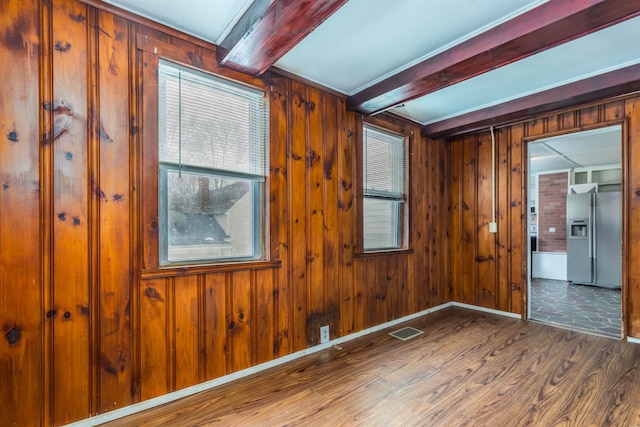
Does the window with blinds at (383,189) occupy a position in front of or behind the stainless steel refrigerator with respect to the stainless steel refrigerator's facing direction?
in front

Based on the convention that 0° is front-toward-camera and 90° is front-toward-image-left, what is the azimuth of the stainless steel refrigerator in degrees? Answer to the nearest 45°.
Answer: approximately 0°

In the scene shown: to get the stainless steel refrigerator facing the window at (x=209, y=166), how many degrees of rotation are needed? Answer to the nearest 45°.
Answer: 0° — it already faces it
